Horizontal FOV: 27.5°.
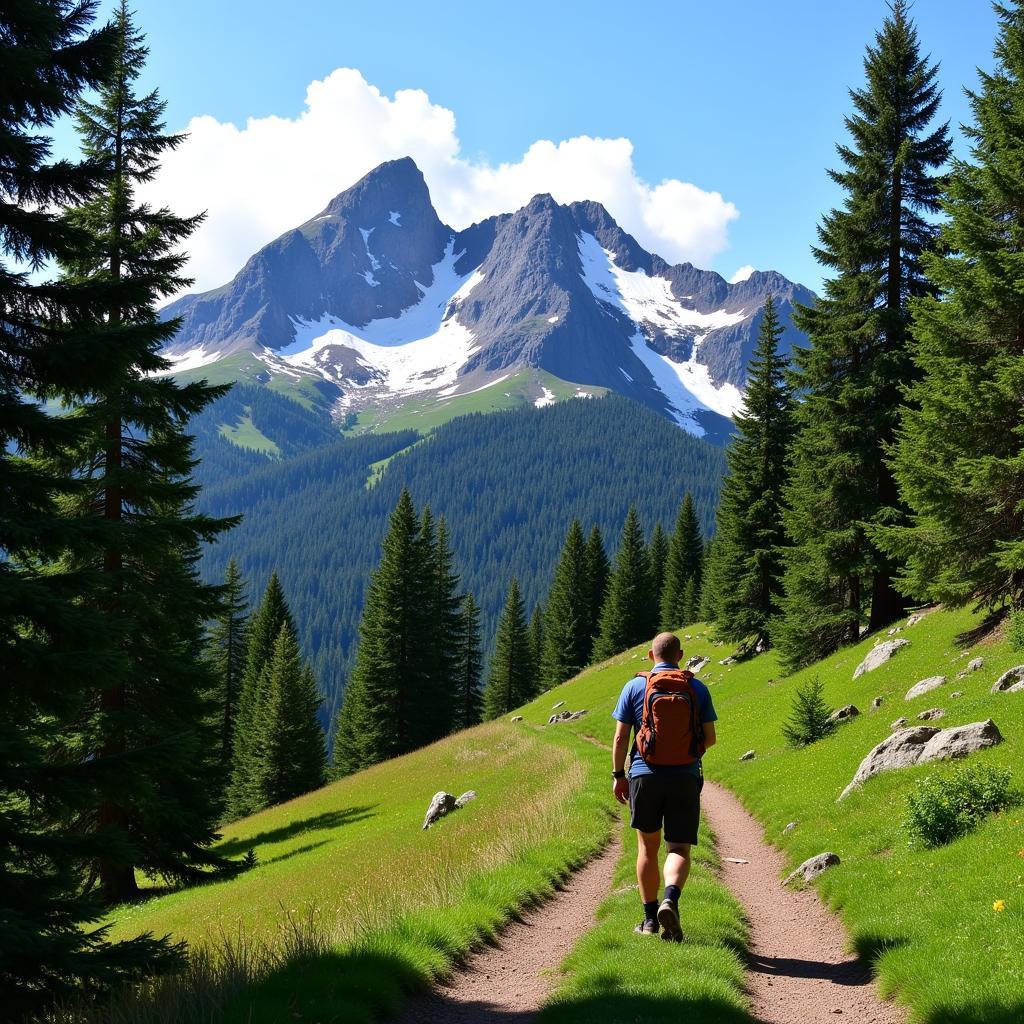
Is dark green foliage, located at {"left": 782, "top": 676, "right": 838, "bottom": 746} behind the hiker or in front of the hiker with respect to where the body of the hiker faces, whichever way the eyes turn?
in front

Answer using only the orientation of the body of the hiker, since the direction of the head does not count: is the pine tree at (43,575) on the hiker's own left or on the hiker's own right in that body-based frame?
on the hiker's own left

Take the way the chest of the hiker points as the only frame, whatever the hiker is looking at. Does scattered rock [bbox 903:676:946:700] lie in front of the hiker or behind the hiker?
in front

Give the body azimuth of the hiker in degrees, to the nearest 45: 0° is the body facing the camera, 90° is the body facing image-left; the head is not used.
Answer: approximately 180°
